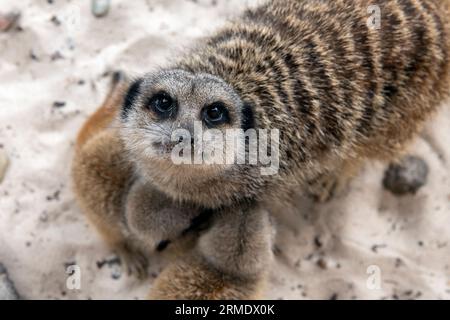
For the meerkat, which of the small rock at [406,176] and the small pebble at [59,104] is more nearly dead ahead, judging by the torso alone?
the small pebble

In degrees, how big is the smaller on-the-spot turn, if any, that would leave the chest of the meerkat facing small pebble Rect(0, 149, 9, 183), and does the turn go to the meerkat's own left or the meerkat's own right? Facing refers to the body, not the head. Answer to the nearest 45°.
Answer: approximately 45° to the meerkat's own right

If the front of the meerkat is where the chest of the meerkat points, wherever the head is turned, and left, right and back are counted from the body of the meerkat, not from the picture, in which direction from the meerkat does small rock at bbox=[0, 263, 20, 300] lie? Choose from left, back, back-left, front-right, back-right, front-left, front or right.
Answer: front-right

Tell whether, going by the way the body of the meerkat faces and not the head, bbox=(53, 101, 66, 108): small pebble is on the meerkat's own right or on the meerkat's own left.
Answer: on the meerkat's own right

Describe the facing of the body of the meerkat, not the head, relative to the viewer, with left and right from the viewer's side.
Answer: facing the viewer and to the left of the viewer

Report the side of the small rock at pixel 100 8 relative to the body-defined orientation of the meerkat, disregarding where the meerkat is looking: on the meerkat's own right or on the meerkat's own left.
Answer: on the meerkat's own right

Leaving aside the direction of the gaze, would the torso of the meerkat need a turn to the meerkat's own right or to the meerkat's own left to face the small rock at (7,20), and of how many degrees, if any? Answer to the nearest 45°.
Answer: approximately 45° to the meerkat's own right

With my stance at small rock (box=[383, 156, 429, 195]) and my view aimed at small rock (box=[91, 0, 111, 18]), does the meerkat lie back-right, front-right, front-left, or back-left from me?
front-left

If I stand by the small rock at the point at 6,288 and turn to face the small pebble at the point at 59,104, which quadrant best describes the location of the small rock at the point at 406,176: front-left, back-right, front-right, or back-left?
front-right
